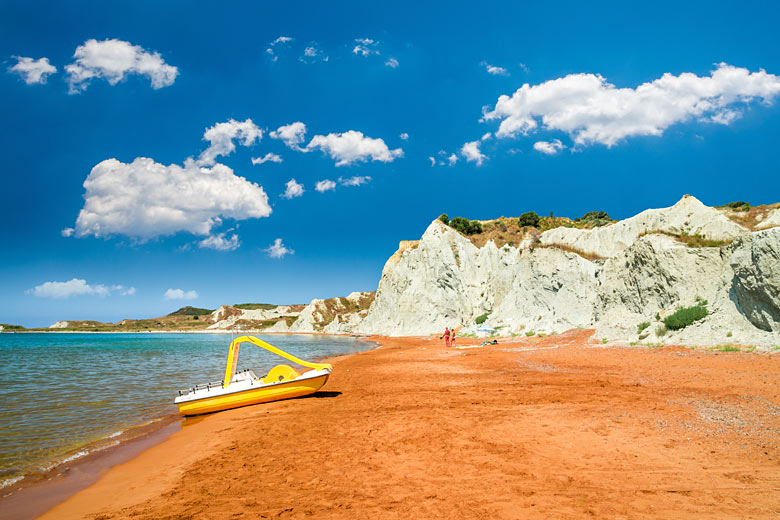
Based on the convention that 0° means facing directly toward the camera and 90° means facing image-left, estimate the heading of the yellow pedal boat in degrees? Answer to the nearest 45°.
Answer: approximately 270°

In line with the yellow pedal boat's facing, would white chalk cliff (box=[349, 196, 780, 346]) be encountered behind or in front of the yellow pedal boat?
in front
